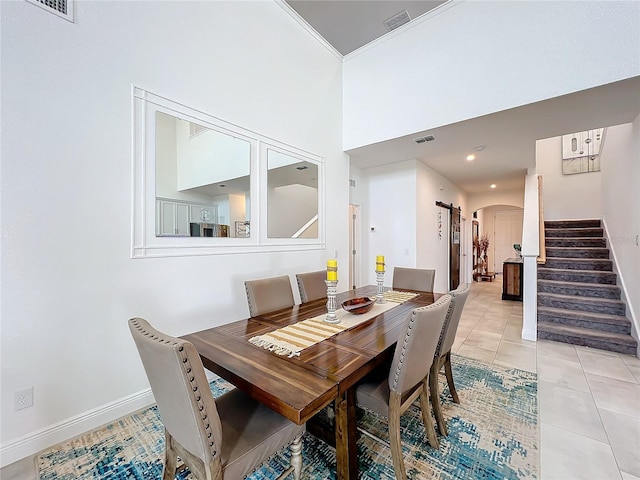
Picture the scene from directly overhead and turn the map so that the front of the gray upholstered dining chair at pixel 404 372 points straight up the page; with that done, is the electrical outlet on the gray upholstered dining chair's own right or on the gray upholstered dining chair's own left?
on the gray upholstered dining chair's own left

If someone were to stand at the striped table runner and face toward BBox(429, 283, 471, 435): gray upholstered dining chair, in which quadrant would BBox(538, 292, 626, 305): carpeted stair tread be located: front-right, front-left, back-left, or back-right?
front-left

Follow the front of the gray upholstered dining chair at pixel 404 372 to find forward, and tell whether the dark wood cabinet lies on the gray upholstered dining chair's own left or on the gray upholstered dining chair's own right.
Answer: on the gray upholstered dining chair's own right

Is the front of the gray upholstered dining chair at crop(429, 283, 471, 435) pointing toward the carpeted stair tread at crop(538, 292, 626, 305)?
no

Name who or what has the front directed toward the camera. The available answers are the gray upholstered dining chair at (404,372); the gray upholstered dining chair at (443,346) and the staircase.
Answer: the staircase

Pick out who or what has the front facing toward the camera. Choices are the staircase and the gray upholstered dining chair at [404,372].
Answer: the staircase

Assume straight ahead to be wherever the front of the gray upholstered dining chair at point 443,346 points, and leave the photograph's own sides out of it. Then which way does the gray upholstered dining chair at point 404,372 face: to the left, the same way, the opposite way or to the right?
the same way

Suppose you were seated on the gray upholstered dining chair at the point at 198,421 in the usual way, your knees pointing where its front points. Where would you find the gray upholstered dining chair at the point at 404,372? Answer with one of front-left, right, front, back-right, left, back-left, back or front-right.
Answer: front-right

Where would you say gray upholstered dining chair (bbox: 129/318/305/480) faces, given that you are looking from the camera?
facing away from the viewer and to the right of the viewer

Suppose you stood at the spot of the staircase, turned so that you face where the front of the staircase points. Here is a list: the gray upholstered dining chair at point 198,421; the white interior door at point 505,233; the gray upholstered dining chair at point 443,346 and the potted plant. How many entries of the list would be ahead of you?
2

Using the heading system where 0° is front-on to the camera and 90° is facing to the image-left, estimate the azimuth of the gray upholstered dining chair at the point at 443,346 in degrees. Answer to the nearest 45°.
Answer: approximately 135°

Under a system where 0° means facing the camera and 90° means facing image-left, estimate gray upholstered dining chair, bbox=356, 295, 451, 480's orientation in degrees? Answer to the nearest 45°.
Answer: approximately 135°
